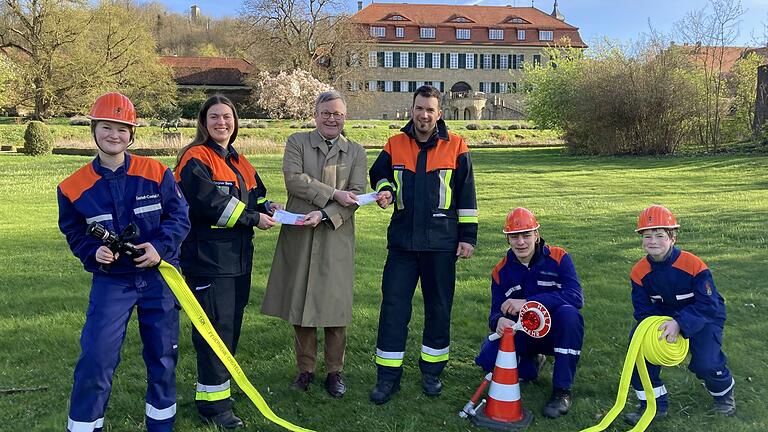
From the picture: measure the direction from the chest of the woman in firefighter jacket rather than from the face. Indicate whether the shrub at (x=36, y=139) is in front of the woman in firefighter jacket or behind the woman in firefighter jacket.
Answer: behind

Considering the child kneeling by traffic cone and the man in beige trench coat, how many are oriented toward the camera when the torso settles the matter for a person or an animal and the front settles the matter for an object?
2

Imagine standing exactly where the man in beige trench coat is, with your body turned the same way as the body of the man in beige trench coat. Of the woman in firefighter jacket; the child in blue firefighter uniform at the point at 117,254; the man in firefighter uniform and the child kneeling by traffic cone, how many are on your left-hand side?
2

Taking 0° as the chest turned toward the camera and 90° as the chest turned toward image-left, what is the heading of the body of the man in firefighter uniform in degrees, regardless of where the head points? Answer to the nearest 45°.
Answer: approximately 0°

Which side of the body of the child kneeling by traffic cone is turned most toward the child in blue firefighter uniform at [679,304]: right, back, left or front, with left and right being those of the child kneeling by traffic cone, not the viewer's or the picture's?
left

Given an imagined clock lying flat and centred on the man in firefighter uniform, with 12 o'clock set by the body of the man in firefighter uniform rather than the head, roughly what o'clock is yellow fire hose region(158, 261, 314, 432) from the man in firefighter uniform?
The yellow fire hose is roughly at 2 o'clock from the man in firefighter uniform.

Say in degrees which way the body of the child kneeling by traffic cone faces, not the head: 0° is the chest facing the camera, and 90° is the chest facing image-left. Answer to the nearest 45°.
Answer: approximately 0°

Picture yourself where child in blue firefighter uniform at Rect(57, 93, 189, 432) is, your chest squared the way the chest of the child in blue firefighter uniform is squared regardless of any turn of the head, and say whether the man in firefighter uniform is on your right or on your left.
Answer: on your left

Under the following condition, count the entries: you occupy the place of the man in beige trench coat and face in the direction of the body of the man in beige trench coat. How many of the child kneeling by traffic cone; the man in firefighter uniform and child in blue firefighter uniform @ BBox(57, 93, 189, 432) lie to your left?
2

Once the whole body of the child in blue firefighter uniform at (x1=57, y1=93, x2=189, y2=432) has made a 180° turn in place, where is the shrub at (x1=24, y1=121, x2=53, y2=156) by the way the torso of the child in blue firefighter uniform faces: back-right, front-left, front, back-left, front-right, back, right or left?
front
